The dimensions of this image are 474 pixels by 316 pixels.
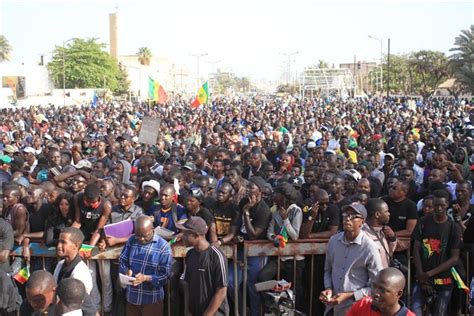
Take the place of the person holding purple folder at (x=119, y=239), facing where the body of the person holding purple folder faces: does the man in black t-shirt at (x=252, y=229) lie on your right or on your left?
on your left

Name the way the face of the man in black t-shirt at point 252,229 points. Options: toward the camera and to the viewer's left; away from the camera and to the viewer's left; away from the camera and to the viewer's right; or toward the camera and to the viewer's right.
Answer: toward the camera and to the viewer's left

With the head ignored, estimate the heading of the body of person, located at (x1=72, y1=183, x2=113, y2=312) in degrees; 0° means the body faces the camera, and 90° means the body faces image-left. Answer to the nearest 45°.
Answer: approximately 0°

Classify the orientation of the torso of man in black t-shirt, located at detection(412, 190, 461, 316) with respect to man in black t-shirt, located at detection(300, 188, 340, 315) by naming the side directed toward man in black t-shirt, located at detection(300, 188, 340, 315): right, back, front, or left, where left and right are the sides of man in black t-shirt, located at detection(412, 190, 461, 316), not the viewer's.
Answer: right

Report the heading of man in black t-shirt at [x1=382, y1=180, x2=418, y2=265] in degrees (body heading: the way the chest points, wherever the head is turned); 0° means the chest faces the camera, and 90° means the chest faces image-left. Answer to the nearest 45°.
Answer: approximately 45°

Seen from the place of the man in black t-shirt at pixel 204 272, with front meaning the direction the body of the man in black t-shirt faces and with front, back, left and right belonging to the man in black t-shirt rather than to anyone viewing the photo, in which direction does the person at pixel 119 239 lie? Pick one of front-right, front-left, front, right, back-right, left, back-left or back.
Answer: right

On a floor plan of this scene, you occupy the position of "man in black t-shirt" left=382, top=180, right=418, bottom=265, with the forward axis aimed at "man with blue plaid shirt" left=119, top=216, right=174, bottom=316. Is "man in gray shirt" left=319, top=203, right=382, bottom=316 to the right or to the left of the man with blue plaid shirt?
left

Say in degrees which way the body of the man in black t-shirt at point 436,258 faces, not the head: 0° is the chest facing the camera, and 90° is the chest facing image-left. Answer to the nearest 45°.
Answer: approximately 0°

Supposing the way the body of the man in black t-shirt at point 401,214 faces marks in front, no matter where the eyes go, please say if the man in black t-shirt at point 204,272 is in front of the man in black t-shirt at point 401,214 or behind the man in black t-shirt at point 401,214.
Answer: in front

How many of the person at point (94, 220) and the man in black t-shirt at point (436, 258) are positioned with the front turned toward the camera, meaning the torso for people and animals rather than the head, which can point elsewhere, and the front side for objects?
2

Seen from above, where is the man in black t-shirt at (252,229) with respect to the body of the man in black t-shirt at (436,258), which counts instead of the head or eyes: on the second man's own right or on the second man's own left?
on the second man's own right
